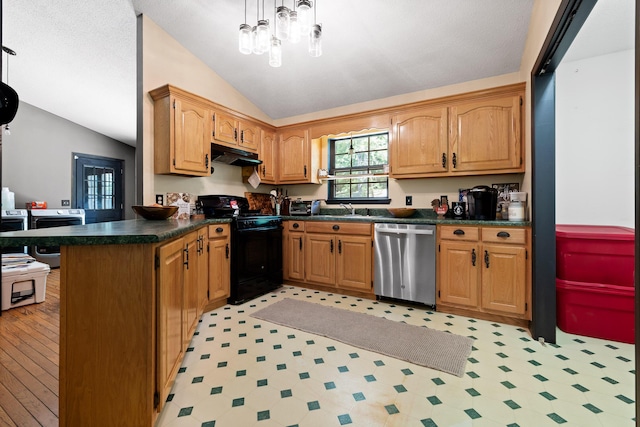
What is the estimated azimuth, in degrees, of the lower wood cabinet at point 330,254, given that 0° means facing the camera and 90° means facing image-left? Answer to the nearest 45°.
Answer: approximately 45°

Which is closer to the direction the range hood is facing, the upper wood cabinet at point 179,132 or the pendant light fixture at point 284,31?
the pendant light fixture

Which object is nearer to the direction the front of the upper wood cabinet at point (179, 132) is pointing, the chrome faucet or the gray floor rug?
the gray floor rug

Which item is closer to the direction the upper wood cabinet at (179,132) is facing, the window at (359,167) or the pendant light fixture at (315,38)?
the pendant light fixture

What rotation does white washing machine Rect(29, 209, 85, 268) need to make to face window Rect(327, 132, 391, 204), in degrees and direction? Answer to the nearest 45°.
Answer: approximately 45° to its left

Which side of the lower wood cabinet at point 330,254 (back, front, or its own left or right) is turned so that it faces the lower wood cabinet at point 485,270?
left

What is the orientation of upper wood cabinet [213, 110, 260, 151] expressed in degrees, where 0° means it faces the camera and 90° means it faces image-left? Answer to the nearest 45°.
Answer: approximately 315°

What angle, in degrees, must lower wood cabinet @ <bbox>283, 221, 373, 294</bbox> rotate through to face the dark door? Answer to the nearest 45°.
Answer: approximately 90° to its right
